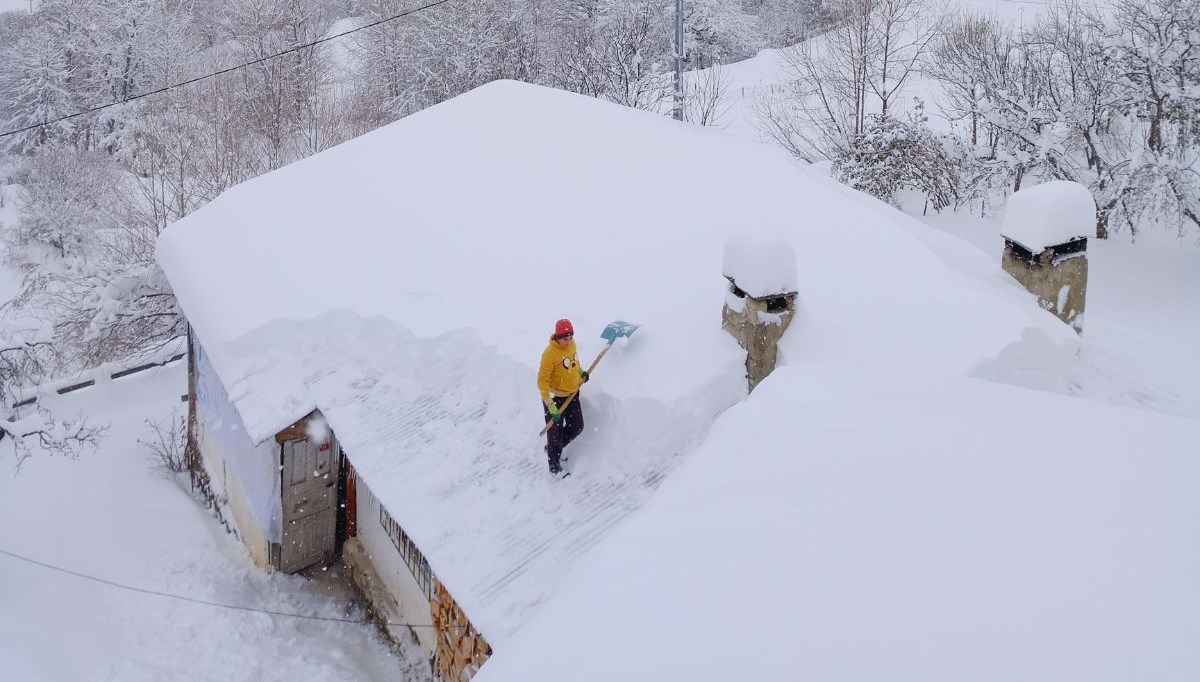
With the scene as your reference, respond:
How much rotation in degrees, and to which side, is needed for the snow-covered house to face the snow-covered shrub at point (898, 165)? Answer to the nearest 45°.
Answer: approximately 180°

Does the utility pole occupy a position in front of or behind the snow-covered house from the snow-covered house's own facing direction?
behind

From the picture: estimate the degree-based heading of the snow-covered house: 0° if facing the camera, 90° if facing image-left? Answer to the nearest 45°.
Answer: approximately 45°

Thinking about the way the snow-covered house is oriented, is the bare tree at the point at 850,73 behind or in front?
behind

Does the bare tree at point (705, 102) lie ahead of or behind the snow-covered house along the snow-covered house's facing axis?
behind

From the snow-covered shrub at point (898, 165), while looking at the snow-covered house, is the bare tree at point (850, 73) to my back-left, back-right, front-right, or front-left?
back-right
